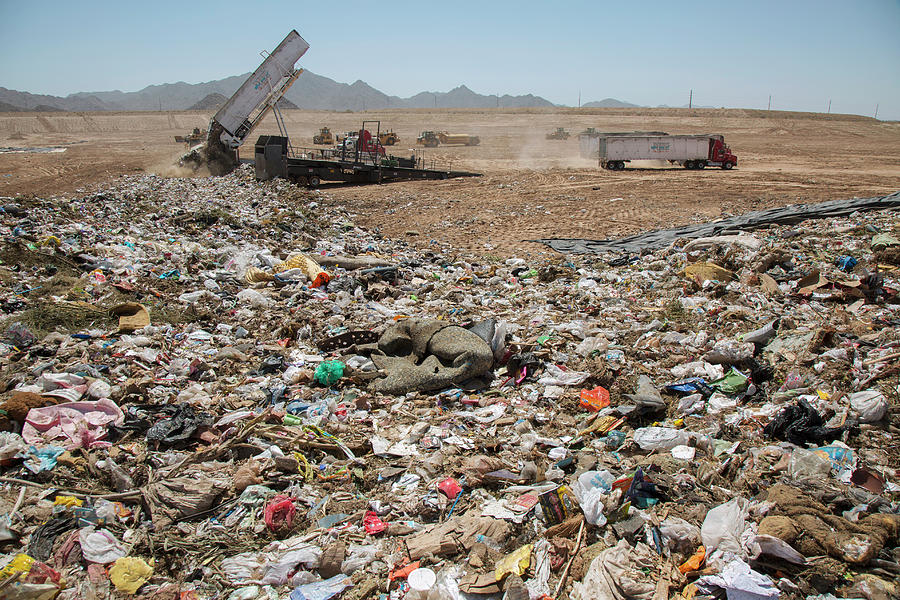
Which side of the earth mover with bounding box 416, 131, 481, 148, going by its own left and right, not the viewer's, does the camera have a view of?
left

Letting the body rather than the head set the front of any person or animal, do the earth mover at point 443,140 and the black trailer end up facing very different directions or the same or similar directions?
very different directions

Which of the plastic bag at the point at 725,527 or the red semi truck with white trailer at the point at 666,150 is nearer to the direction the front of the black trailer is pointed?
the red semi truck with white trailer

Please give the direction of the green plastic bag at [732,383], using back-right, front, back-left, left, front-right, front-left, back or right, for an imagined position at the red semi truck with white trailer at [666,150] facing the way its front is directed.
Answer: right

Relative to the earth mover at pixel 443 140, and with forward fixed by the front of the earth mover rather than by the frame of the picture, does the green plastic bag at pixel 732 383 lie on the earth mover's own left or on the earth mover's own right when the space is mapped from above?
on the earth mover's own left

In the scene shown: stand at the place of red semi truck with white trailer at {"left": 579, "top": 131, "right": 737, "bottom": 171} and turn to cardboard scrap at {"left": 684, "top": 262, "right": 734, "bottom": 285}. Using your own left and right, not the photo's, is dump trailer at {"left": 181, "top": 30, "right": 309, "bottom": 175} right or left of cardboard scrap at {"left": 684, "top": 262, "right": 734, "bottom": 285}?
right

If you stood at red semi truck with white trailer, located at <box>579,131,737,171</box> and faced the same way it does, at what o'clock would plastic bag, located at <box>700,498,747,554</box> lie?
The plastic bag is roughly at 3 o'clock from the red semi truck with white trailer.

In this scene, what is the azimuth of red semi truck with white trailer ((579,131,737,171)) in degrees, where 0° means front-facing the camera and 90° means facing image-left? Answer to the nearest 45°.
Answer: approximately 270°

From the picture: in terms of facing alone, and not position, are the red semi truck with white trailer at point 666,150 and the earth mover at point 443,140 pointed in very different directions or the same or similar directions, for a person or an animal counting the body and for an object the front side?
very different directions

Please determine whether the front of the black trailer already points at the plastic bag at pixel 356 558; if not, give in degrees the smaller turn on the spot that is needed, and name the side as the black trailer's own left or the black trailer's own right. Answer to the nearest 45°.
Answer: approximately 90° to the black trailer's own right

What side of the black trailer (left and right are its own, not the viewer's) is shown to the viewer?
right

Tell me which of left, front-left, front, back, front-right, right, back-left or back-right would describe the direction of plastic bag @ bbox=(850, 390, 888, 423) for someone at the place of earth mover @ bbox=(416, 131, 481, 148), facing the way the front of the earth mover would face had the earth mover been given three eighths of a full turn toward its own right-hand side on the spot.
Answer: back-right

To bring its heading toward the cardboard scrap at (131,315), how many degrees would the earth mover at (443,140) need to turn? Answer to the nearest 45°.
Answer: approximately 90° to its left

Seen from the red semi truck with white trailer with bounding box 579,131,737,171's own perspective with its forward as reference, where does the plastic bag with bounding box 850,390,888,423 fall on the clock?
The plastic bag is roughly at 3 o'clock from the red semi truck with white trailer.
